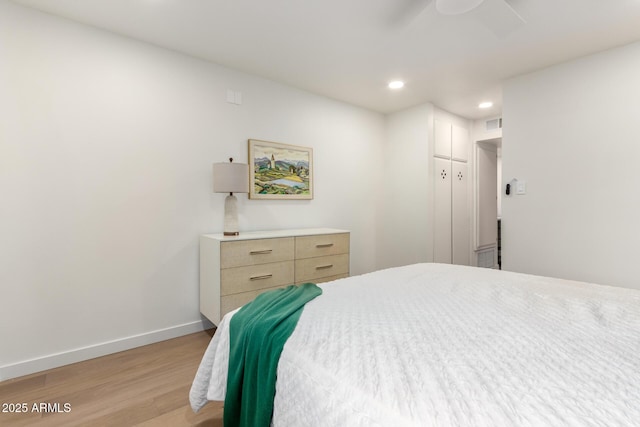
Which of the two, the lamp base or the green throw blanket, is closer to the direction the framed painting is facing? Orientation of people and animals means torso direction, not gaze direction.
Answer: the green throw blanket

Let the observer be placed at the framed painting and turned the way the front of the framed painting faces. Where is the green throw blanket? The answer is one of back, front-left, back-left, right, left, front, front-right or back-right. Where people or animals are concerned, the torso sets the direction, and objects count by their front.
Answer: front-right

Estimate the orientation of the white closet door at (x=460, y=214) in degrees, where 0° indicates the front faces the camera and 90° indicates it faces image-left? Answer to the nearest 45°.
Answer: approximately 315°

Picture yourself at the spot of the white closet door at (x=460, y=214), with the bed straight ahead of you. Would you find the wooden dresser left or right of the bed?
right

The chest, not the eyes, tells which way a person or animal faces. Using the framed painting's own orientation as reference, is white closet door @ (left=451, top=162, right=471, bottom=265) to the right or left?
on its left

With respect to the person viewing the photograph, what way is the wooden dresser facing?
facing the viewer and to the right of the viewer

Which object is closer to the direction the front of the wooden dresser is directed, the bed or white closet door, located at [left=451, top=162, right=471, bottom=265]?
the bed

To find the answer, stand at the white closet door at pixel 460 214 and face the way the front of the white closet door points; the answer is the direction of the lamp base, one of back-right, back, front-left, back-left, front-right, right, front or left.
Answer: right

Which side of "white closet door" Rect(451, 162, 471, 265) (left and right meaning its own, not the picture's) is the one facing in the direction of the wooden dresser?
right

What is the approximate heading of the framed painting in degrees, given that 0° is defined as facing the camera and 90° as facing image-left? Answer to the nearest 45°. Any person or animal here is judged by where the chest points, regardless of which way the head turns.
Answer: approximately 315°

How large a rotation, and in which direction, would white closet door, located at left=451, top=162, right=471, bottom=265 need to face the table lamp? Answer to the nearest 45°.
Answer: approximately 90° to its right

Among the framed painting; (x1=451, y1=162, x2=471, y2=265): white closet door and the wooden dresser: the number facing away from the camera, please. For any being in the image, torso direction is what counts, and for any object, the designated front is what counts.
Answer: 0

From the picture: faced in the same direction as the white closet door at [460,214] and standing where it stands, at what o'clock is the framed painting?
The framed painting is roughly at 3 o'clock from the white closet door.
